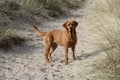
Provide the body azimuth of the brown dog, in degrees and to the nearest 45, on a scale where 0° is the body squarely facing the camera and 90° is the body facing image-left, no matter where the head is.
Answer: approximately 315°
